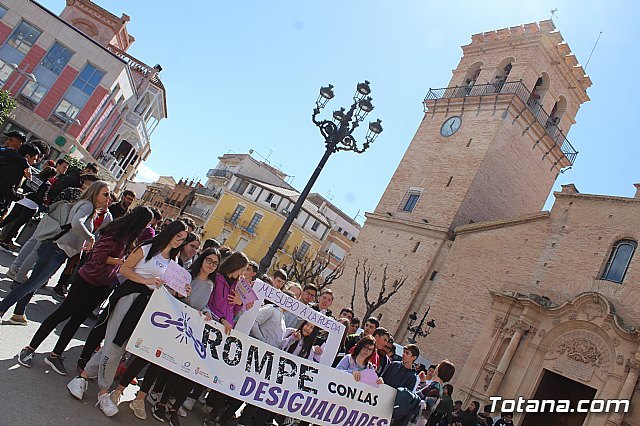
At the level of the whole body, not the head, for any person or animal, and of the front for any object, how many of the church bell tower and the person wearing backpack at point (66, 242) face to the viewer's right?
1

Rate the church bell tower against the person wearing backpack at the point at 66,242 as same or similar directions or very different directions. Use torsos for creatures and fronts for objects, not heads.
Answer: very different directions

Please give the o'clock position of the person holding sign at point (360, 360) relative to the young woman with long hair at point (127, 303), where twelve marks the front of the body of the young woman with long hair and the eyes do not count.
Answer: The person holding sign is roughly at 10 o'clock from the young woman with long hair.

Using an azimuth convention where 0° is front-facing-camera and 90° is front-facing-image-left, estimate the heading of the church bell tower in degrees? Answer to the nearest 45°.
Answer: approximately 45°

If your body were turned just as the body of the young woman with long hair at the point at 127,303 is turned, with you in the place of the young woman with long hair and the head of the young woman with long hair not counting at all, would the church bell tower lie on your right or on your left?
on your left

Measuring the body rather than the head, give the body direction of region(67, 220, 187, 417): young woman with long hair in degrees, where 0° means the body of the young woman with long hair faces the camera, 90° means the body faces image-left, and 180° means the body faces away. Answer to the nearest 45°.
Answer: approximately 315°

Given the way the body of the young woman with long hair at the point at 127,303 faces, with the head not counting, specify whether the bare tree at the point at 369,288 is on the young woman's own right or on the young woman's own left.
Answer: on the young woman's own left

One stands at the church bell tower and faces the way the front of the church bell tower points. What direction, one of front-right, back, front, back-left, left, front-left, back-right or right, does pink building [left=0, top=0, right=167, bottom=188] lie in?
front-right

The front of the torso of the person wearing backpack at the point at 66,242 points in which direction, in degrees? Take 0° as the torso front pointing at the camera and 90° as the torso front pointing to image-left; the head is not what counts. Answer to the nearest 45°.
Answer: approximately 270°

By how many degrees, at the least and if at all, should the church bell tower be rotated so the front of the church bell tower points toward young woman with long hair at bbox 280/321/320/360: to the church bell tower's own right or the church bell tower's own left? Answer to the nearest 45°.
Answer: approximately 45° to the church bell tower's own left

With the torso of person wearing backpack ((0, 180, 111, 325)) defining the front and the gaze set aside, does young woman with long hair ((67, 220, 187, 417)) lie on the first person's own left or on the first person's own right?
on the first person's own right

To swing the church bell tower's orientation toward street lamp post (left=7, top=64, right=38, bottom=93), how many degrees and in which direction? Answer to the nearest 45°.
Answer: approximately 45° to its right
